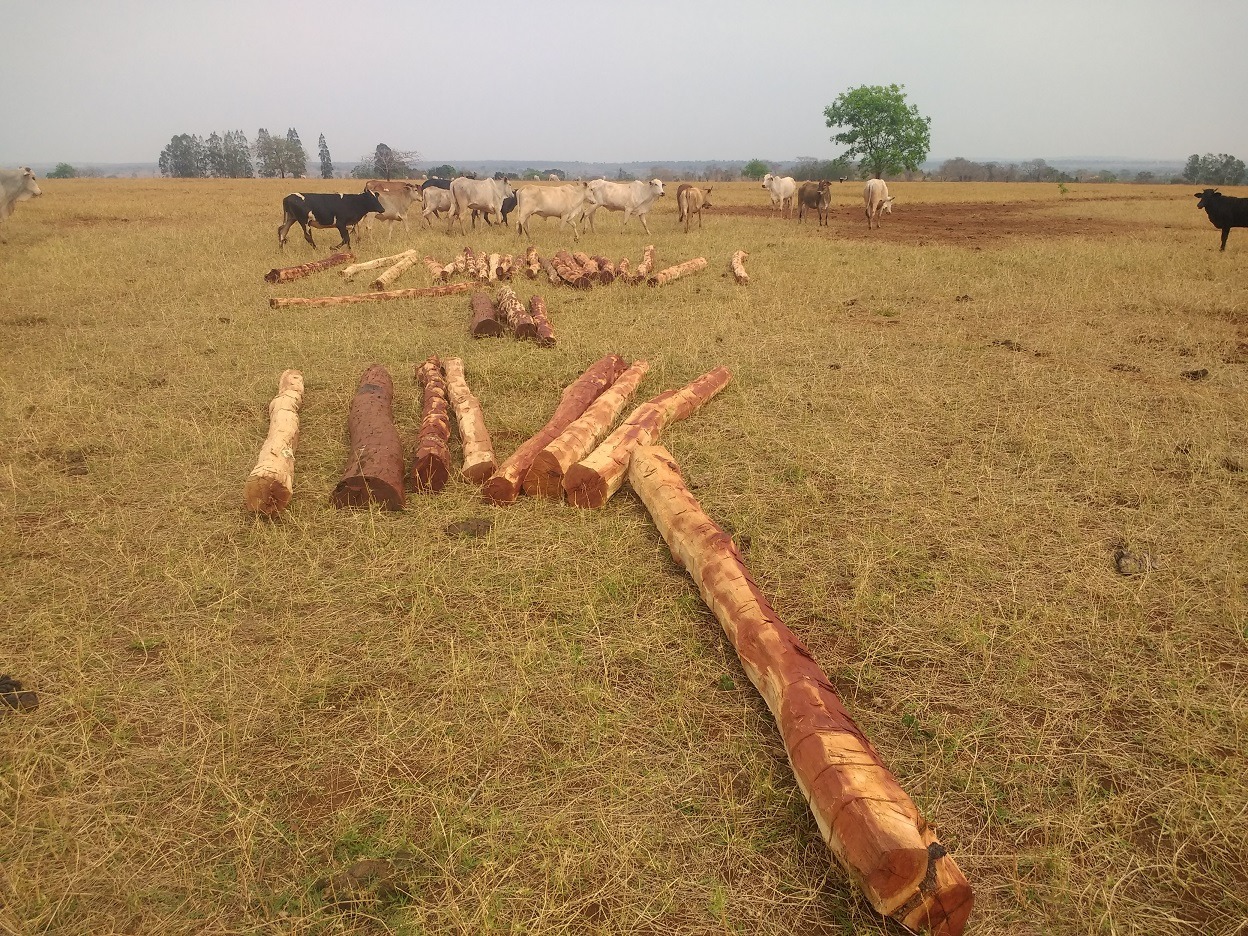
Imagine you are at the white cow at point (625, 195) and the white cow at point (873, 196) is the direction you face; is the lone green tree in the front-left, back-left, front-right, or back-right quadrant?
front-left

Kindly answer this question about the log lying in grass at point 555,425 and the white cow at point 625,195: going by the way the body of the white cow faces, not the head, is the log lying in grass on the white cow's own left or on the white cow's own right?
on the white cow's own right

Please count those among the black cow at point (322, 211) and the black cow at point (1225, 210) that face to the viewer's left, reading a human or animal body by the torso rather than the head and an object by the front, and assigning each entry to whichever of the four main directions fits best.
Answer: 1

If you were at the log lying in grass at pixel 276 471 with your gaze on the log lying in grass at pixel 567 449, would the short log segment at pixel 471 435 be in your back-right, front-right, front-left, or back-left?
front-left

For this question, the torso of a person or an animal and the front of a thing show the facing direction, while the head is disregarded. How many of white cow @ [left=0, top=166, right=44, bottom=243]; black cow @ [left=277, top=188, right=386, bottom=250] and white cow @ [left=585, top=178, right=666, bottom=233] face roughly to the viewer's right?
3

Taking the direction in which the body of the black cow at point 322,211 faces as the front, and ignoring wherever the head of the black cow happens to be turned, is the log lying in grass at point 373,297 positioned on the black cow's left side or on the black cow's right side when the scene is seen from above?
on the black cow's right side

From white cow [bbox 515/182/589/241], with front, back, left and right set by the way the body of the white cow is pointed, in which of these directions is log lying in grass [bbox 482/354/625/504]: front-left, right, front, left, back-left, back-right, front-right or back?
right

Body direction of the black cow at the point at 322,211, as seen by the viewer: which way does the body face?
to the viewer's right

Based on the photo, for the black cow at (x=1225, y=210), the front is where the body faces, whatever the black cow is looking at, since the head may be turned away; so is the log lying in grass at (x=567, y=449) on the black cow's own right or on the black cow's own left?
on the black cow's own left

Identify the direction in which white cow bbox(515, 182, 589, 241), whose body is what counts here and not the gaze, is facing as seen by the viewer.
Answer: to the viewer's right

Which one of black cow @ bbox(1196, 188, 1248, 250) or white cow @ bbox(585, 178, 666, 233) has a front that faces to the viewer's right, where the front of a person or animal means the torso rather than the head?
the white cow

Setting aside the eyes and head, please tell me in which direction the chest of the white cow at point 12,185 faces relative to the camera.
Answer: to the viewer's right

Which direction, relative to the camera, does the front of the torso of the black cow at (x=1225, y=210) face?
to the viewer's left

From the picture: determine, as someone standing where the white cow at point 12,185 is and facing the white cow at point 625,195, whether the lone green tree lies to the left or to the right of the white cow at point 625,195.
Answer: left

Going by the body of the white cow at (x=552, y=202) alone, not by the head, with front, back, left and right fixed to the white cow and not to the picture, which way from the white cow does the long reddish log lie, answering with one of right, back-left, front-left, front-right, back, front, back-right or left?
right
